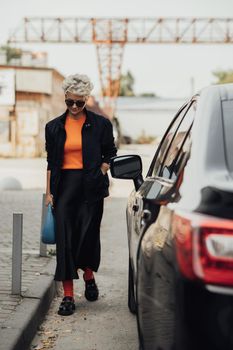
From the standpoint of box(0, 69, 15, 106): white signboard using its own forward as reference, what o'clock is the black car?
The black car is roughly at 12 o'clock from the white signboard.

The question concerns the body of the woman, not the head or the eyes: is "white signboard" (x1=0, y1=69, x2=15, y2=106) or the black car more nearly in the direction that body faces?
the black car

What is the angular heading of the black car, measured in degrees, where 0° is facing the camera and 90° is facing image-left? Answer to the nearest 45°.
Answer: approximately 180°

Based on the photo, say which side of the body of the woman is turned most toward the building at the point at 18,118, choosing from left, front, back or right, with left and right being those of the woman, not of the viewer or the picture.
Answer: back

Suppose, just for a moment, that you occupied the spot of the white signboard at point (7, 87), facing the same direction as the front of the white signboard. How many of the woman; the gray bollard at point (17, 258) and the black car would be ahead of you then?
3

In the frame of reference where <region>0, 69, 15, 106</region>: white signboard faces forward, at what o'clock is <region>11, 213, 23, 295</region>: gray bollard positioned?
The gray bollard is roughly at 12 o'clock from the white signboard.

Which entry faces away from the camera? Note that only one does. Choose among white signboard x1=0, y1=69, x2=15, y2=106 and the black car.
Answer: the black car
